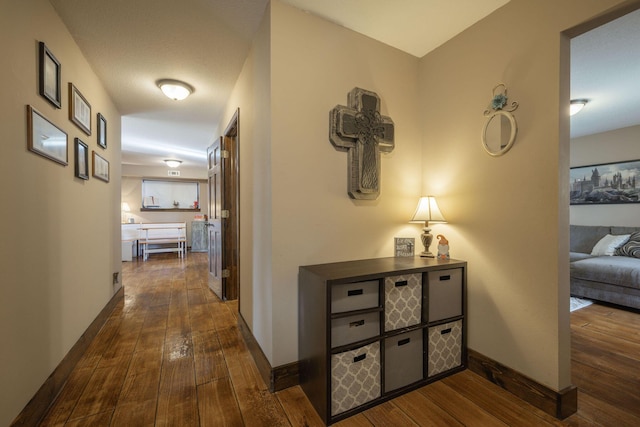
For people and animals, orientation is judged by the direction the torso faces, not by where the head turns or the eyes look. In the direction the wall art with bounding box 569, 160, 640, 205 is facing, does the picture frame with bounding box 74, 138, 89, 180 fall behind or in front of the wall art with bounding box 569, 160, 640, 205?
in front

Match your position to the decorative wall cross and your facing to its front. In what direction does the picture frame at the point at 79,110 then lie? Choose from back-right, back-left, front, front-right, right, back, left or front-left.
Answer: back-right

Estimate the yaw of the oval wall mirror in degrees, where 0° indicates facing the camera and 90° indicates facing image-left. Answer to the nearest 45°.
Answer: approximately 45°

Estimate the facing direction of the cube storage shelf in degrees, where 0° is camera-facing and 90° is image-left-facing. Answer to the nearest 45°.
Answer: approximately 315°

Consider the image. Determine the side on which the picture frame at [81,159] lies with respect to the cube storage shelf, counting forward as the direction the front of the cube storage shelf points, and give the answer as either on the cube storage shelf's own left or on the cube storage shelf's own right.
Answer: on the cube storage shelf's own right

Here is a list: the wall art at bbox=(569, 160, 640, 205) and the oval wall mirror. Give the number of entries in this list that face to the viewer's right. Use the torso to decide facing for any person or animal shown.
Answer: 0

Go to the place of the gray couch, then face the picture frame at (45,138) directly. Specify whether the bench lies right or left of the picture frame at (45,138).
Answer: right
